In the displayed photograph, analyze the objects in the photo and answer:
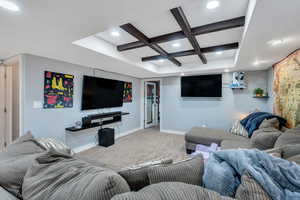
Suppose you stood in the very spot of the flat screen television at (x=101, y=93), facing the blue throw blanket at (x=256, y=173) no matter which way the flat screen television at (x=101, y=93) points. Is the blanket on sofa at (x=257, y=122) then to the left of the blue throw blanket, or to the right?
left

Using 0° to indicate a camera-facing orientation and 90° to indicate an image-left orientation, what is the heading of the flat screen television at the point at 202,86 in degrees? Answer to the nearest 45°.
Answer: approximately 0°

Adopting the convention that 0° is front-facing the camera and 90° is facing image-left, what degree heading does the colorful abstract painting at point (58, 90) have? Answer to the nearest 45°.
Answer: approximately 315°

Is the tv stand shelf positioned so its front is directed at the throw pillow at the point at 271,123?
yes

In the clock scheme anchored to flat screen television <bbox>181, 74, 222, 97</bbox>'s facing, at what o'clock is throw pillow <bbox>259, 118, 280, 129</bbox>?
The throw pillow is roughly at 11 o'clock from the flat screen television.

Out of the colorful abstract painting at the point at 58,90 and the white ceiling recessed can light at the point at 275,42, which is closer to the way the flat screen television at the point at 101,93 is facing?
the white ceiling recessed can light

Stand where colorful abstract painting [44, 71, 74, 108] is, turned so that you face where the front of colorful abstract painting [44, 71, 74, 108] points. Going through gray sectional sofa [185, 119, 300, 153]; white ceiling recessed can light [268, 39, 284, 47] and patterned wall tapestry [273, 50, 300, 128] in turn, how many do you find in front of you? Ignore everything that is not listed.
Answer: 3

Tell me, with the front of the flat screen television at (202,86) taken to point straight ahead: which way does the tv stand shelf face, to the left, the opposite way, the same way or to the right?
to the left
